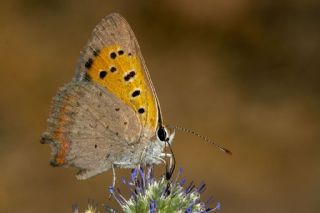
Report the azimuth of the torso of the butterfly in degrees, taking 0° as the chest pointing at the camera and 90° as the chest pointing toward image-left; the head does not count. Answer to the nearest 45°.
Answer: approximately 270°
